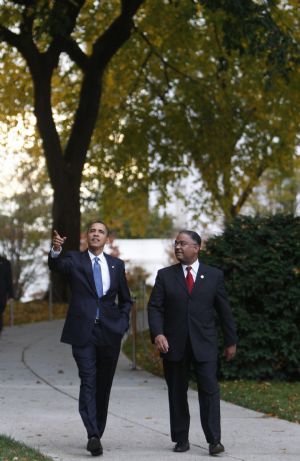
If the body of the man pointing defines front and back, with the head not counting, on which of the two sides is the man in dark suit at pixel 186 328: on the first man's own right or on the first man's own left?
on the first man's own left

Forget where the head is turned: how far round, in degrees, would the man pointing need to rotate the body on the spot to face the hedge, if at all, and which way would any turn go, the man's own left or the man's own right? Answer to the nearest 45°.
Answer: approximately 135° to the man's own left

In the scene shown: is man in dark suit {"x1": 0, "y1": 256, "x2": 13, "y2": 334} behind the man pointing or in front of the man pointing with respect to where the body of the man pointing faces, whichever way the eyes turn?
behind

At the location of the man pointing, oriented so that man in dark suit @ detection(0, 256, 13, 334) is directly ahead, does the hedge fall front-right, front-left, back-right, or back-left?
front-right

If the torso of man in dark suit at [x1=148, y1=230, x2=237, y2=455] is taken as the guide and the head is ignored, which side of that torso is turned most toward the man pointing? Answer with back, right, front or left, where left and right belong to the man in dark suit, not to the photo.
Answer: right

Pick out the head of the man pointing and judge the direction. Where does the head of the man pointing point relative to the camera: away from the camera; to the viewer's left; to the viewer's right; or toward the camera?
toward the camera

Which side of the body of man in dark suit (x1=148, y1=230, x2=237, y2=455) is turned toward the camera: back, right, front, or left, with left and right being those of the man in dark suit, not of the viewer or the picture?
front

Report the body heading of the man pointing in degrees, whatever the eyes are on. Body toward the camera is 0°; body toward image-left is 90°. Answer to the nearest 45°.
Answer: approximately 0°

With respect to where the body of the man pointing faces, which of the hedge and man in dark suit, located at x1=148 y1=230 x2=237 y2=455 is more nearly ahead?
the man in dark suit

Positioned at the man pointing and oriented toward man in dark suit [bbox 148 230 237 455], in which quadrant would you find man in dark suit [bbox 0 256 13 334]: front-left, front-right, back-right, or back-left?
back-left

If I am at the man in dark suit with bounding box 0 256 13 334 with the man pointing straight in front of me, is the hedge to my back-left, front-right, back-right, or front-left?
front-left

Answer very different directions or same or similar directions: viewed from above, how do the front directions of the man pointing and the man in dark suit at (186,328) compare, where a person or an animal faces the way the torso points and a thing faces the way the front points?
same or similar directions

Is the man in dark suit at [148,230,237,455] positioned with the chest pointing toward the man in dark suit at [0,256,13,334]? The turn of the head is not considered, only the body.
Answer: no
